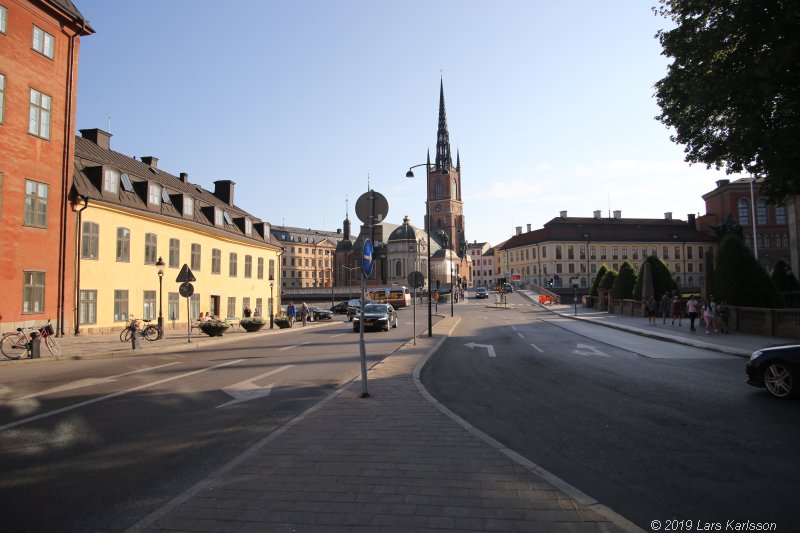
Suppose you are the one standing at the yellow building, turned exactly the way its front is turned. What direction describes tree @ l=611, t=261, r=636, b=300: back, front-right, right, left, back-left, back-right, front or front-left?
front-left

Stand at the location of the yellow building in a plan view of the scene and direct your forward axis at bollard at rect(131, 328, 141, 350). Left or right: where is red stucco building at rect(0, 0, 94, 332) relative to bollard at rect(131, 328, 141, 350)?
right

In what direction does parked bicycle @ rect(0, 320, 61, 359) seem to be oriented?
to the viewer's right

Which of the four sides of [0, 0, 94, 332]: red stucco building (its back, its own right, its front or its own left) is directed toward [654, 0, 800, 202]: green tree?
front

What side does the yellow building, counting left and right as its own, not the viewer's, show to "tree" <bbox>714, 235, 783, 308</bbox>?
front

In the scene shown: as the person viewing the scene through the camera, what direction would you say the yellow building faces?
facing the viewer and to the right of the viewer

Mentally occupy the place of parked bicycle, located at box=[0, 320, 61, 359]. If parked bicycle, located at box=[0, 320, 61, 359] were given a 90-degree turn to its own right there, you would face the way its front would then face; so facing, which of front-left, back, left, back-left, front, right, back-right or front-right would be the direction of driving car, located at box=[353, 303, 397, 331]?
left

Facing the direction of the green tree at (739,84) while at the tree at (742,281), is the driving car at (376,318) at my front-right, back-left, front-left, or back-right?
front-right

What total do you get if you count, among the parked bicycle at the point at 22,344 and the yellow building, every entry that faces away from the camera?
0

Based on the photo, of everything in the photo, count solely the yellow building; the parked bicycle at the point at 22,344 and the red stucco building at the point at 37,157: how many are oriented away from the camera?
0

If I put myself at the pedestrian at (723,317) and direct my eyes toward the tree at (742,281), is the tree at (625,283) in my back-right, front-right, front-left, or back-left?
front-left

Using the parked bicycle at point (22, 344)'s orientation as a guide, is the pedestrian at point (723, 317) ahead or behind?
ahead

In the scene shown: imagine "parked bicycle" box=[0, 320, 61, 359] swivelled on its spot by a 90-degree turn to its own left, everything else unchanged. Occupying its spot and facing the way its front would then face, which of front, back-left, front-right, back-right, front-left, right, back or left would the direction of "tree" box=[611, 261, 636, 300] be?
right

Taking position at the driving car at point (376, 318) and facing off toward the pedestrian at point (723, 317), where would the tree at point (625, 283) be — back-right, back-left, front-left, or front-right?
front-left

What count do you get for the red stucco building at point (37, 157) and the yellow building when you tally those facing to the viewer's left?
0
